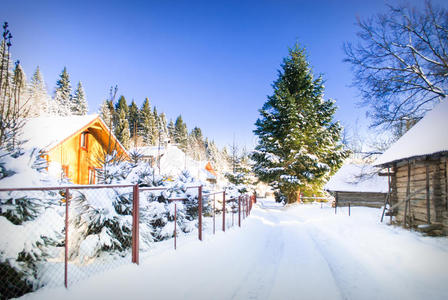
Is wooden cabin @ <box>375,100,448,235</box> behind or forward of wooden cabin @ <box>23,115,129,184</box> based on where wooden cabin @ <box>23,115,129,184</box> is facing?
forward

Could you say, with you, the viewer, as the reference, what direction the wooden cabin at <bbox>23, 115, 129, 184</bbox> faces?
facing the viewer and to the right of the viewer
